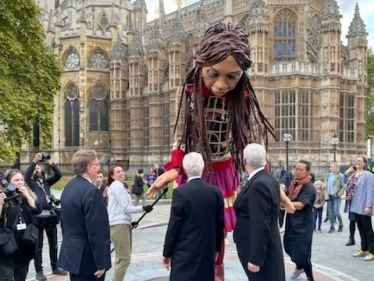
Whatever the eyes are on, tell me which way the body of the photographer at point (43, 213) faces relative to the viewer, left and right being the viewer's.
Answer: facing the viewer and to the right of the viewer

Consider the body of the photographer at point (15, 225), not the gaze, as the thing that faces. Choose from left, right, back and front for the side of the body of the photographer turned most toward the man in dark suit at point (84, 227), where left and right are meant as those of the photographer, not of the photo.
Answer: front

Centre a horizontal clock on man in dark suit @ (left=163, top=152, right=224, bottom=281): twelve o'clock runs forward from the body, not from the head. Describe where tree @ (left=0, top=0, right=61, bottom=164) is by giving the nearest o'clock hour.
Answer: The tree is roughly at 11 o'clock from the man in dark suit.

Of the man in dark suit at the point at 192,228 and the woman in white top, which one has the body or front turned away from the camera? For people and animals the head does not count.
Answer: the man in dark suit

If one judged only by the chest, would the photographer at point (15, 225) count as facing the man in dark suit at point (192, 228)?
yes

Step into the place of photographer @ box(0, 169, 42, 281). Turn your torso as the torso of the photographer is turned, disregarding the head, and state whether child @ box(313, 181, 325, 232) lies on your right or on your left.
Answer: on your left

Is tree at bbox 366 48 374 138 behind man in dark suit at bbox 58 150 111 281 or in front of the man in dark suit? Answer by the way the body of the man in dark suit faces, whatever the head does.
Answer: in front

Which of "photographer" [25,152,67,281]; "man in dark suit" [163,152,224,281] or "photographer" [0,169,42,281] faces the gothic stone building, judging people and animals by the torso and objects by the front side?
the man in dark suit

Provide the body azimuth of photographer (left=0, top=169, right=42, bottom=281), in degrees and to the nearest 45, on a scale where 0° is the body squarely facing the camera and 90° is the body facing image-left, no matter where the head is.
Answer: approximately 315°

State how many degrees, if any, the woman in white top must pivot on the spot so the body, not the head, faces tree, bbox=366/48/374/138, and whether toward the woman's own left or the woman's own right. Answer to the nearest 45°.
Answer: approximately 45° to the woman's own left

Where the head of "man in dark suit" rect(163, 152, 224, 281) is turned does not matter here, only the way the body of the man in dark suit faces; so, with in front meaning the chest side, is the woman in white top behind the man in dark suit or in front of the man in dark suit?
in front

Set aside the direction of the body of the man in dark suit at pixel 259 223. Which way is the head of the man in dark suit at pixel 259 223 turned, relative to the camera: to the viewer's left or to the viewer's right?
to the viewer's left

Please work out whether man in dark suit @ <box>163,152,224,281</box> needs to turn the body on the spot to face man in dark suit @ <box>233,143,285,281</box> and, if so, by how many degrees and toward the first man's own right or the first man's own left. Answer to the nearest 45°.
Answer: approximately 90° to the first man's own right

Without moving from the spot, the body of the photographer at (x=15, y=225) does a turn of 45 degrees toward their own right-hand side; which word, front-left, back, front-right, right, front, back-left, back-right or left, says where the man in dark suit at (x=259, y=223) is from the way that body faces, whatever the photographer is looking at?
front-left

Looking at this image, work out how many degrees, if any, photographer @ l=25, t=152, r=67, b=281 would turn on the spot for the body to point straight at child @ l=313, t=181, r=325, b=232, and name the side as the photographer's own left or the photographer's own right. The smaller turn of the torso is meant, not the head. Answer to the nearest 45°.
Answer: approximately 45° to the photographer's own left

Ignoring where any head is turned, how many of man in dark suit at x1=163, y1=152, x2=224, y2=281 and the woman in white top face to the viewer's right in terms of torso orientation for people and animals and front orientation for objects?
1

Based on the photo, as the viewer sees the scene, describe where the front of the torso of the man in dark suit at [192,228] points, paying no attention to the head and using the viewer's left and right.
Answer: facing away from the viewer

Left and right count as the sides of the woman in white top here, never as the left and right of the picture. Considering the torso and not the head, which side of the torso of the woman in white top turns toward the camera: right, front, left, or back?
right

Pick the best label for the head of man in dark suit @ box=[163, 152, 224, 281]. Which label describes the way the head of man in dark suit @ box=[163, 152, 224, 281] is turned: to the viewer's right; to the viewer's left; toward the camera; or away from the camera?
away from the camera
